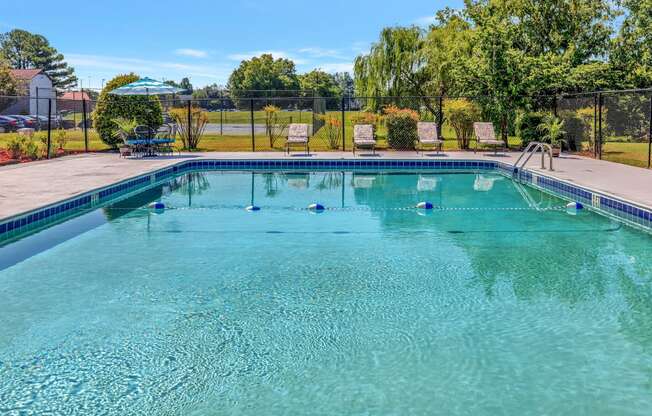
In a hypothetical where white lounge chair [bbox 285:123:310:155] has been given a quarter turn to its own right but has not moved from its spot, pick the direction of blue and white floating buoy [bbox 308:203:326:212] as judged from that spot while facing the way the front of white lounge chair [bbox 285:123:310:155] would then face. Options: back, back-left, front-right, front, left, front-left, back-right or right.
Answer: left

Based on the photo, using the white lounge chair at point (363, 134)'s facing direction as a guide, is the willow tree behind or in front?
behind

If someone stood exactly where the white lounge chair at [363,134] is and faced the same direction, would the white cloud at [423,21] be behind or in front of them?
behind

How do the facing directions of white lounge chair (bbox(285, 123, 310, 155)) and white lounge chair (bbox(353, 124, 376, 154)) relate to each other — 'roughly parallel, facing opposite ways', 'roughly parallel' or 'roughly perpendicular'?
roughly parallel

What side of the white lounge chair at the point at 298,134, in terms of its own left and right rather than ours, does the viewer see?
front

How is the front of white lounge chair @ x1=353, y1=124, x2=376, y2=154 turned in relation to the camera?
facing the viewer

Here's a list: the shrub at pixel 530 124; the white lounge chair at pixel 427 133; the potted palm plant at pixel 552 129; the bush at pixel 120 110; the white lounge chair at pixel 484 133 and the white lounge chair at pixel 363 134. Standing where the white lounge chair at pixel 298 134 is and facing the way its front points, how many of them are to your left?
5

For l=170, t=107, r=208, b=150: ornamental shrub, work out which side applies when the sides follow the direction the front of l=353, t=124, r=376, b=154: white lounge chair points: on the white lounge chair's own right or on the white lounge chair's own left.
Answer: on the white lounge chair's own right

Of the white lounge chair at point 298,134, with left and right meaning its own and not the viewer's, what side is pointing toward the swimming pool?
front

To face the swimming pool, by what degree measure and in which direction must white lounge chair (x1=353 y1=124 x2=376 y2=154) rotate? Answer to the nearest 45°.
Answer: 0° — it already faces it

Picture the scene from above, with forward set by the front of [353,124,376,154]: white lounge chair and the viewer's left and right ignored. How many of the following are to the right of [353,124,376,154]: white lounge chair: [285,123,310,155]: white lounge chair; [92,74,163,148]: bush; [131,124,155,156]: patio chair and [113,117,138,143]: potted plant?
4

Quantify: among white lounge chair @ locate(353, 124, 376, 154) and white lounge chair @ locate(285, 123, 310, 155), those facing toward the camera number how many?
2

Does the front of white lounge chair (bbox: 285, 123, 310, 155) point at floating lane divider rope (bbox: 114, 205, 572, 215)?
yes

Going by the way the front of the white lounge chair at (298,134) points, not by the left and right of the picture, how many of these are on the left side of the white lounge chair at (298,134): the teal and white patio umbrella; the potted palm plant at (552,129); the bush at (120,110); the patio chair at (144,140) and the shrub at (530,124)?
2
